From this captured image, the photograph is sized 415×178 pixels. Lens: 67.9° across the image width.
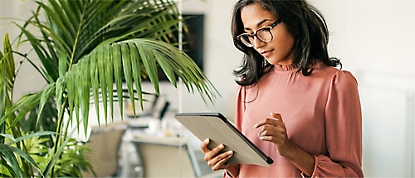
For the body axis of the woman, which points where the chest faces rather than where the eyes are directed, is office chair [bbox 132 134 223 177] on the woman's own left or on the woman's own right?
on the woman's own right

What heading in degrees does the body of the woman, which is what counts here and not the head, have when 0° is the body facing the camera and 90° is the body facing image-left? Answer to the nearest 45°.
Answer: approximately 45°

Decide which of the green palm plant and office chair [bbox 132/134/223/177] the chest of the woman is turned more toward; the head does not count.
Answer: the green palm plant

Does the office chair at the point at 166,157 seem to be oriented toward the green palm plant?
no

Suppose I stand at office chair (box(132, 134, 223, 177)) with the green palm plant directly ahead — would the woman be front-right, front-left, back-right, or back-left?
front-left

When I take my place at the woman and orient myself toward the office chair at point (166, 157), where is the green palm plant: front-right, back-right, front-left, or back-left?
front-left

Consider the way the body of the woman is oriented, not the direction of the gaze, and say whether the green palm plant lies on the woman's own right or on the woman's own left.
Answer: on the woman's own right

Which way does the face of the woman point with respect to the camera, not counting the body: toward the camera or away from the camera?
toward the camera
